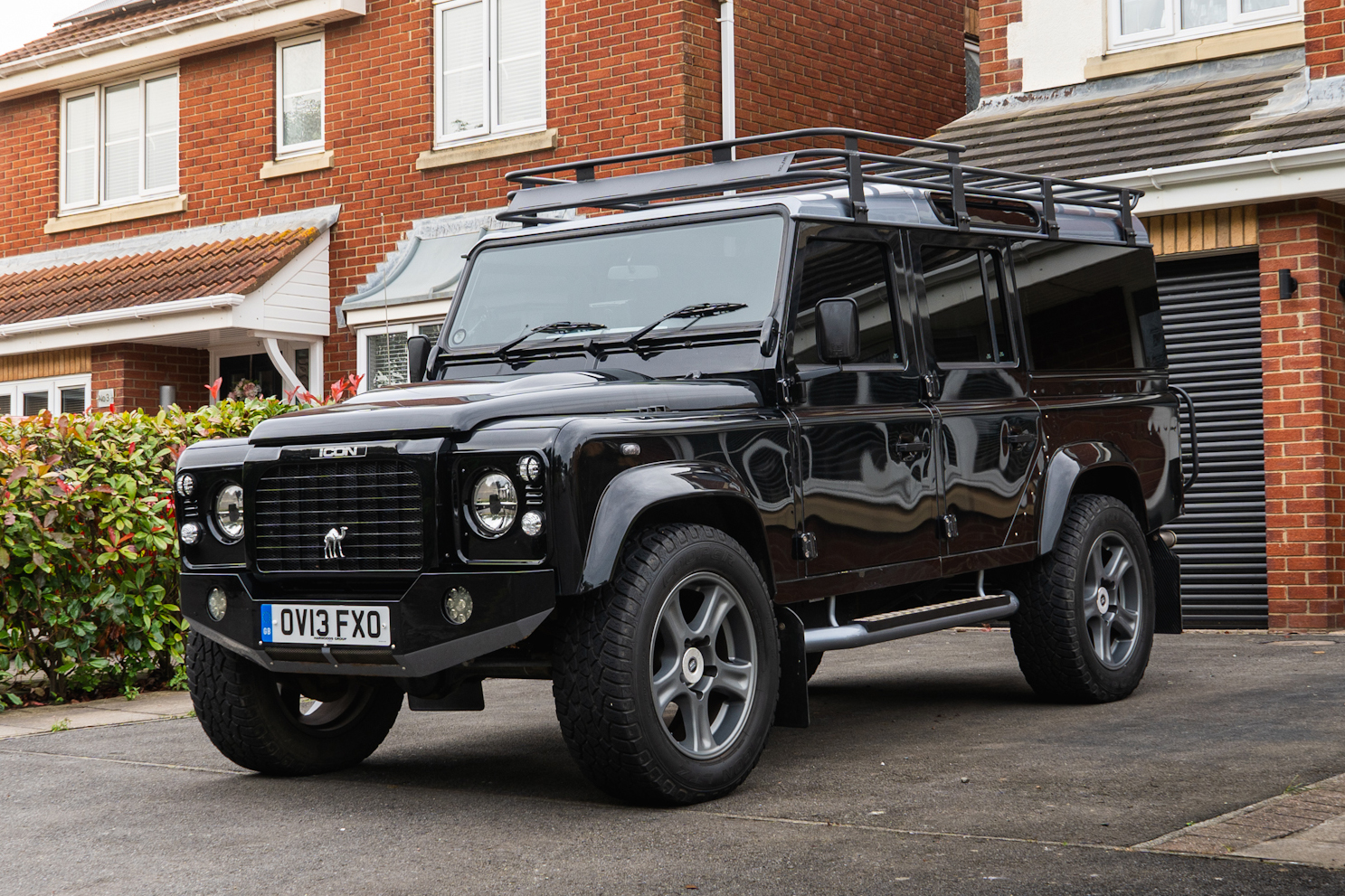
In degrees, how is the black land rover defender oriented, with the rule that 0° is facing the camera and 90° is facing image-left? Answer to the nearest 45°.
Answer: approximately 45°

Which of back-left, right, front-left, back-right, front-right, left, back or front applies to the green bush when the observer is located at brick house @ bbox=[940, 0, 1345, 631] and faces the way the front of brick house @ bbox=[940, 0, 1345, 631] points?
front

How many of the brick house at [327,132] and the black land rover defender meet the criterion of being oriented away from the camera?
0

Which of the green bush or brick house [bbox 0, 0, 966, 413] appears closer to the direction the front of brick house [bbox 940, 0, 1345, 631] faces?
the green bush

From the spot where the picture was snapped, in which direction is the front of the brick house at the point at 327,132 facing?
facing the viewer and to the left of the viewer

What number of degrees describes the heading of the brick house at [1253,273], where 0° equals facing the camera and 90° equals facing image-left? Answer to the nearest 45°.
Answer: approximately 45°

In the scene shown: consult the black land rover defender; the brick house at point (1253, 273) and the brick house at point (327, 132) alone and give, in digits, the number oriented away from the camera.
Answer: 0

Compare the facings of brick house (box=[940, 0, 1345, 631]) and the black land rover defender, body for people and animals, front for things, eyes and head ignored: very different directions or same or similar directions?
same or similar directions

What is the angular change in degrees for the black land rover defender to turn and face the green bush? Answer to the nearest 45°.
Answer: approximately 90° to its right

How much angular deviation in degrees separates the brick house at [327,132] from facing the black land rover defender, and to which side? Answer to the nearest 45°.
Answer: approximately 45° to its left

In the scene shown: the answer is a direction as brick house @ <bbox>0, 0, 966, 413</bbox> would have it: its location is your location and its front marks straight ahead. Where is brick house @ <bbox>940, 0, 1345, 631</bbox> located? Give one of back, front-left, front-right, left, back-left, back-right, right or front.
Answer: left

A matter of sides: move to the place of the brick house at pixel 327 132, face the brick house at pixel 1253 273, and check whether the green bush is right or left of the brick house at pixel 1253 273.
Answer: right

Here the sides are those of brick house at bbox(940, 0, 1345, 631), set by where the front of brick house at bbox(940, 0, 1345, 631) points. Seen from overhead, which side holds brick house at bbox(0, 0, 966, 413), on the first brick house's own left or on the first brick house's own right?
on the first brick house's own right

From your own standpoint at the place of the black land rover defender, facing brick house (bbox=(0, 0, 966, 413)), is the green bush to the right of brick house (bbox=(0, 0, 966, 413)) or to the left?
left

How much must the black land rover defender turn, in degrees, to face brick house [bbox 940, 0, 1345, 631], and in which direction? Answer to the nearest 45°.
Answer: approximately 180°

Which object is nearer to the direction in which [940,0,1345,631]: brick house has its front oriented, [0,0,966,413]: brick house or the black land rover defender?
the black land rover defender
